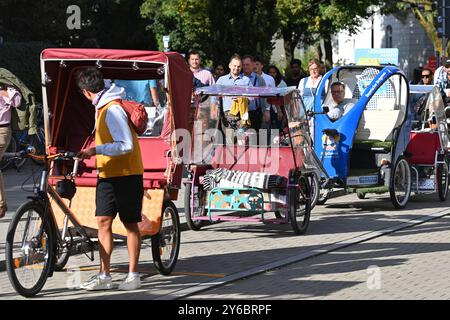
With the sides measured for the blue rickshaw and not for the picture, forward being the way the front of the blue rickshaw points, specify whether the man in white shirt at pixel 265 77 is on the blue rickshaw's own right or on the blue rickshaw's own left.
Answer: on the blue rickshaw's own right

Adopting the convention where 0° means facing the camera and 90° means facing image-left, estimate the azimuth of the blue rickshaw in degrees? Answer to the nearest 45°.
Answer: approximately 45°

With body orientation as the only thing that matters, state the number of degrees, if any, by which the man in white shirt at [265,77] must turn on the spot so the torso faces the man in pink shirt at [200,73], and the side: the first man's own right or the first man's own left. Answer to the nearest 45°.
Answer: approximately 45° to the first man's own right

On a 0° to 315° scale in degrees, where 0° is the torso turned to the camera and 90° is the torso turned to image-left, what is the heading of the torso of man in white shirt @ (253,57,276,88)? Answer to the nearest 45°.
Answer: approximately 45°

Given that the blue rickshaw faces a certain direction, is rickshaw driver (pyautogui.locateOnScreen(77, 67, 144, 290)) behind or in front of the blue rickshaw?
in front

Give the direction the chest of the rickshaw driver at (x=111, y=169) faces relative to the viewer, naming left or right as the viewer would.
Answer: facing to the left of the viewer
